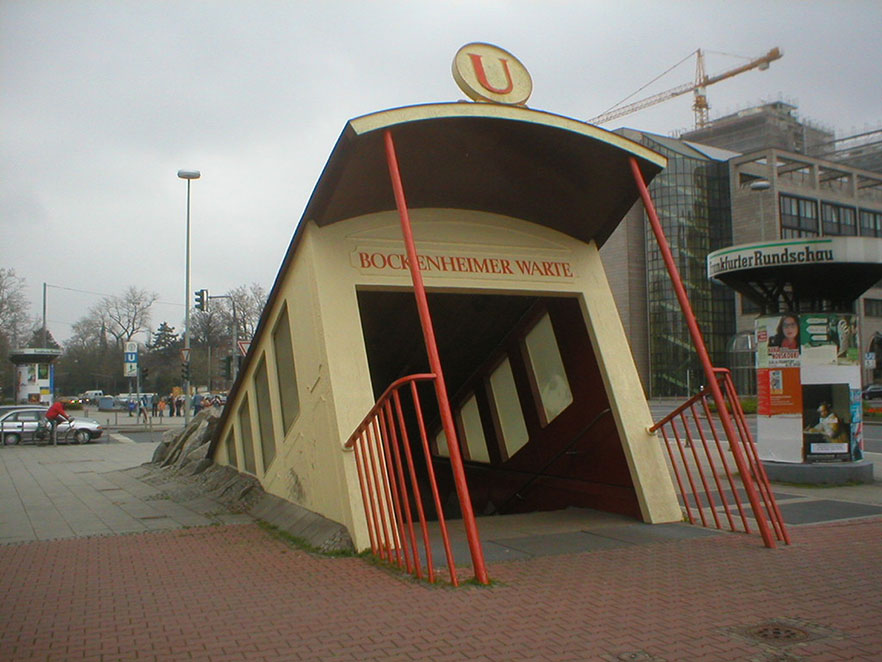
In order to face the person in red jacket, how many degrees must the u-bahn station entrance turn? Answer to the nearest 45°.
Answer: approximately 180°

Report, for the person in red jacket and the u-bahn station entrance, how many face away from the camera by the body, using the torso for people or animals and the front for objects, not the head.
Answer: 0

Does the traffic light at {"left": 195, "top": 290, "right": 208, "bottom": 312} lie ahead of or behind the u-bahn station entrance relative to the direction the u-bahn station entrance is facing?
behind

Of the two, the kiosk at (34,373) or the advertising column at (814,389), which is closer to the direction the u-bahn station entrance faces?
the advertising column

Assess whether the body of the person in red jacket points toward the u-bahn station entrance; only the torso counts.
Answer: no

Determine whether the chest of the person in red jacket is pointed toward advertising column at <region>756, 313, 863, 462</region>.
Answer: no

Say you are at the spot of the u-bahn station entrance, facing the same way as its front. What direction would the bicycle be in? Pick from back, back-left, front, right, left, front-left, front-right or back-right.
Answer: back

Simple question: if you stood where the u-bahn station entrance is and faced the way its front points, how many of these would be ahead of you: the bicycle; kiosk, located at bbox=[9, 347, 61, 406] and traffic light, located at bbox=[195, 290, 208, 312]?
0

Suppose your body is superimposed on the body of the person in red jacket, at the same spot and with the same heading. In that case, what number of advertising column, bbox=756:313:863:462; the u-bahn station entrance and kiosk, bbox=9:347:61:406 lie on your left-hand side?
1

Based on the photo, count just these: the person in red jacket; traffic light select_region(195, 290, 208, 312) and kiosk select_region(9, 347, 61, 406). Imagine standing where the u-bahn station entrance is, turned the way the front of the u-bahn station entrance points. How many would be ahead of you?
0

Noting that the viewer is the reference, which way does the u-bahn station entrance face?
facing the viewer and to the right of the viewer
